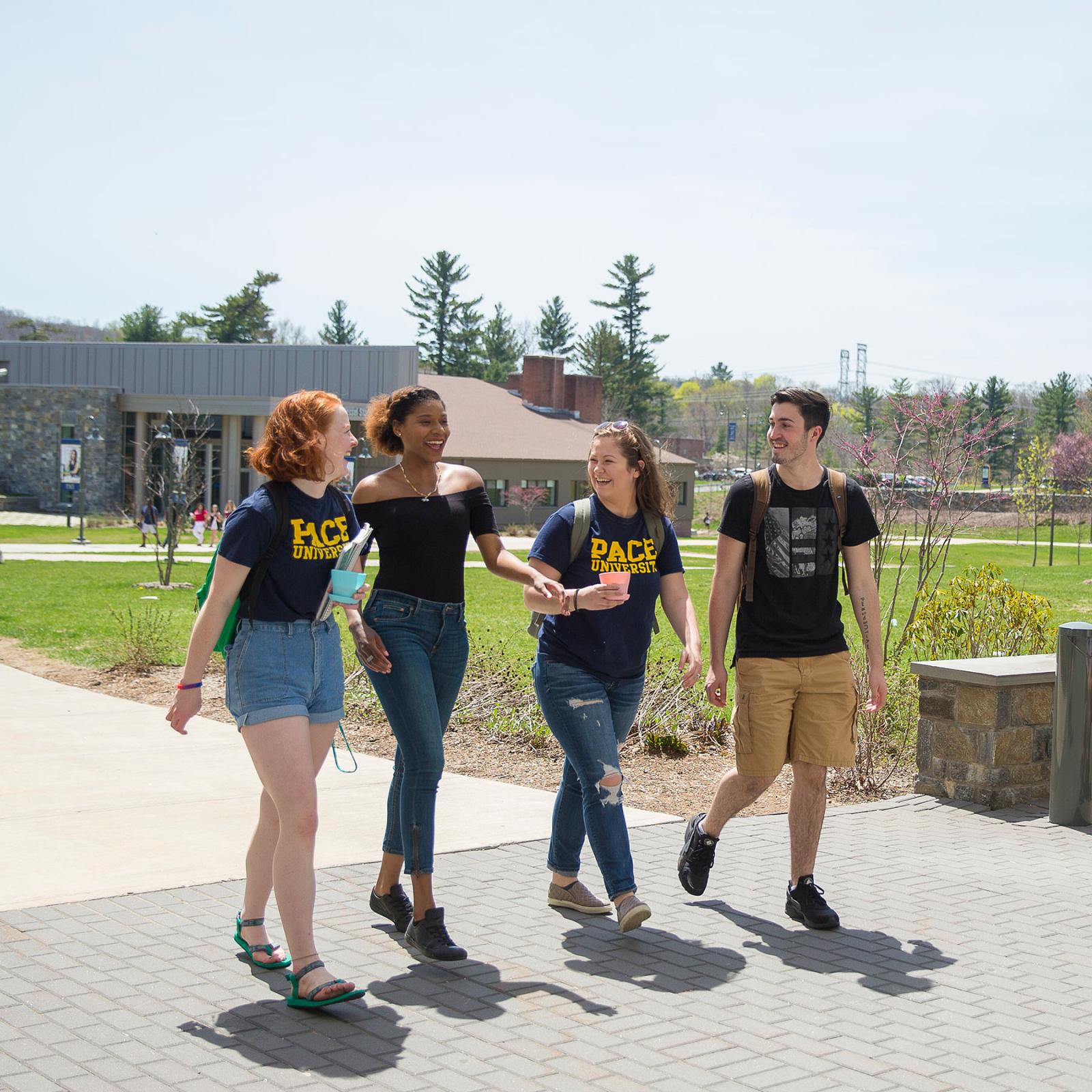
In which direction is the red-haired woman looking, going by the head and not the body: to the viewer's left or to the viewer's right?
to the viewer's right

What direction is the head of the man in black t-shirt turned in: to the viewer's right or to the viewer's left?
to the viewer's left

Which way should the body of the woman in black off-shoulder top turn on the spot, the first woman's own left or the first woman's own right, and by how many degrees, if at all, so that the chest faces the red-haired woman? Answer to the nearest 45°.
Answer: approximately 90° to the first woman's own right

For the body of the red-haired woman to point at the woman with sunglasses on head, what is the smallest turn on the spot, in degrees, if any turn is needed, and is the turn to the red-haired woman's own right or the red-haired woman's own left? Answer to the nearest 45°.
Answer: approximately 90° to the red-haired woman's own left

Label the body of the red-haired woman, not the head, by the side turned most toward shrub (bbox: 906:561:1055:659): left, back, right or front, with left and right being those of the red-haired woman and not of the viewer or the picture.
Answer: left

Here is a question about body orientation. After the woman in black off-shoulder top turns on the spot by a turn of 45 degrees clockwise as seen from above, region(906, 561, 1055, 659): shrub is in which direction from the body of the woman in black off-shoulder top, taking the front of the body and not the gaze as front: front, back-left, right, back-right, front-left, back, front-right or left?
back-left

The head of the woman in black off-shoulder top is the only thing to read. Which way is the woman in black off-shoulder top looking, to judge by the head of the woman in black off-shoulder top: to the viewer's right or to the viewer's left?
to the viewer's right

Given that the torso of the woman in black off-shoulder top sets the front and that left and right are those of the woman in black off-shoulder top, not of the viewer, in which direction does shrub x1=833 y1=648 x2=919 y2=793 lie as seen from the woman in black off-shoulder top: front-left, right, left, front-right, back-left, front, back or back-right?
left

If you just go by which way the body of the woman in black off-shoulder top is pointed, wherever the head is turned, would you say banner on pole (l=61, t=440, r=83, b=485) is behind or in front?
behind

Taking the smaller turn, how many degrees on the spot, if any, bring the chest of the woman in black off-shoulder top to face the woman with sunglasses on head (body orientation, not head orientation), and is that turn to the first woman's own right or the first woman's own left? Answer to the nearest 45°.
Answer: approximately 45° to the first woman's own left

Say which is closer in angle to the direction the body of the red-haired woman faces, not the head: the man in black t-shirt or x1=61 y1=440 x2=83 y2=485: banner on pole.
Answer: the man in black t-shirt

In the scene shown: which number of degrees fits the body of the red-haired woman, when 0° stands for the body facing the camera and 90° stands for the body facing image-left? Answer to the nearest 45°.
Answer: approximately 315°
